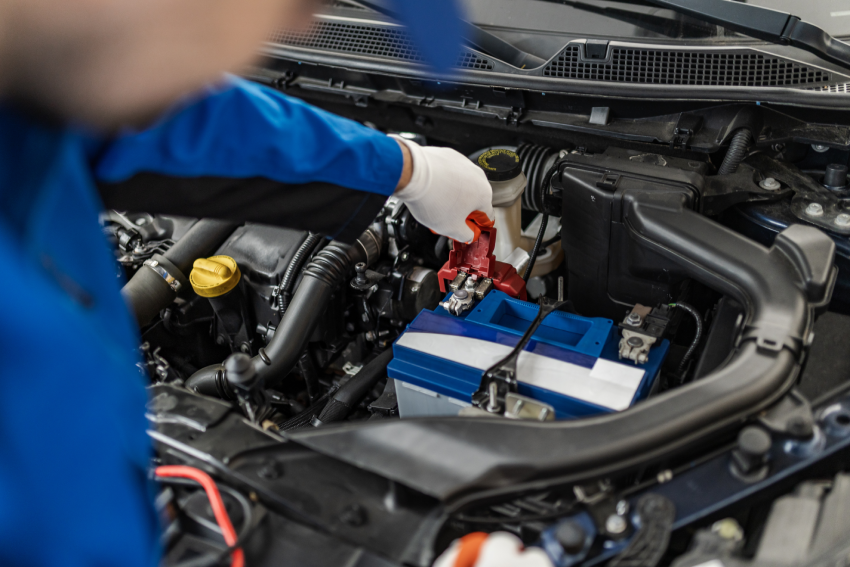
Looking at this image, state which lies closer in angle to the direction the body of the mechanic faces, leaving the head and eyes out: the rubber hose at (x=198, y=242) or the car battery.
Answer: the car battery

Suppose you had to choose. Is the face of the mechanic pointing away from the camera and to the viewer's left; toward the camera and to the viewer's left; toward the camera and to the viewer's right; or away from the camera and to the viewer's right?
away from the camera and to the viewer's right

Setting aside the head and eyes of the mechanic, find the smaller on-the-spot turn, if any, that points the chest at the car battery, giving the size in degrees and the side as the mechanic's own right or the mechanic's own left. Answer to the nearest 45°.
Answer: approximately 45° to the mechanic's own left

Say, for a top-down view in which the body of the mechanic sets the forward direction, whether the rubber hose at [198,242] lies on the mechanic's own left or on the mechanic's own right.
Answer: on the mechanic's own left

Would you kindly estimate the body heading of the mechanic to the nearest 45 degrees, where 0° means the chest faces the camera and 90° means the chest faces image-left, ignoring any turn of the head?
approximately 270°
